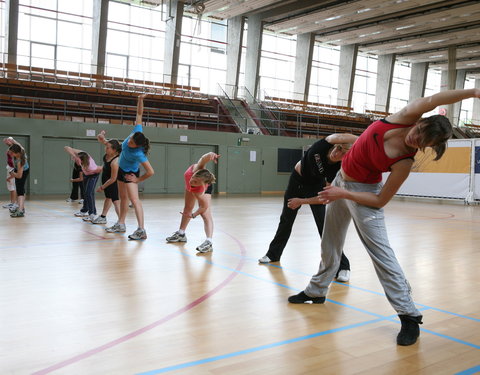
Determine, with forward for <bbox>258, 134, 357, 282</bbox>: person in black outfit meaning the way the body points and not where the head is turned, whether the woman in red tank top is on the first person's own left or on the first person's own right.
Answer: on the first person's own left

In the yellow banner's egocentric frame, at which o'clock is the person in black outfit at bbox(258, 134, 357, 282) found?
The person in black outfit is roughly at 12 o'clock from the yellow banner.

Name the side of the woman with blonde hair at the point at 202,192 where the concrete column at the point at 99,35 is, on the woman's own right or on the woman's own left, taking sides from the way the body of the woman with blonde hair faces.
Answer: on the woman's own right

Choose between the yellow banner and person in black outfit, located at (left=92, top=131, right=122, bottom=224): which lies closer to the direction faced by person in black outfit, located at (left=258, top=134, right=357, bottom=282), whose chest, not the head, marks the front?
the person in black outfit

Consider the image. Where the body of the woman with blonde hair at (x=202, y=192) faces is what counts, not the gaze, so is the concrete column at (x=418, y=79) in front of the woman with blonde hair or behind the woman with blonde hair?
behind

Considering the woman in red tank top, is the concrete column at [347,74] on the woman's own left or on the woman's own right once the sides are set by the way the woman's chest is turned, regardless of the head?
on the woman's own right

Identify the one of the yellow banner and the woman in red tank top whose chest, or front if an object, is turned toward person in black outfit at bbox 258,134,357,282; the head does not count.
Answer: the yellow banner

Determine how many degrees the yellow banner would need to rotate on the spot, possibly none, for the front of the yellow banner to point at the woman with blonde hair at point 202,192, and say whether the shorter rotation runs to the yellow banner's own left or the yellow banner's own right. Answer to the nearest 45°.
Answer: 0° — it already faces them

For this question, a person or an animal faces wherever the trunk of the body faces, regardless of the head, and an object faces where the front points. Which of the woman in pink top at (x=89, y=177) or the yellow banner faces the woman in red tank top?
the yellow banner

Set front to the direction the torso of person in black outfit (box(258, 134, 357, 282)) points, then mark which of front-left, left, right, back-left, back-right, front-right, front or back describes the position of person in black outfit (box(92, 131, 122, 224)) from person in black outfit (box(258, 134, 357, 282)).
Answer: right
